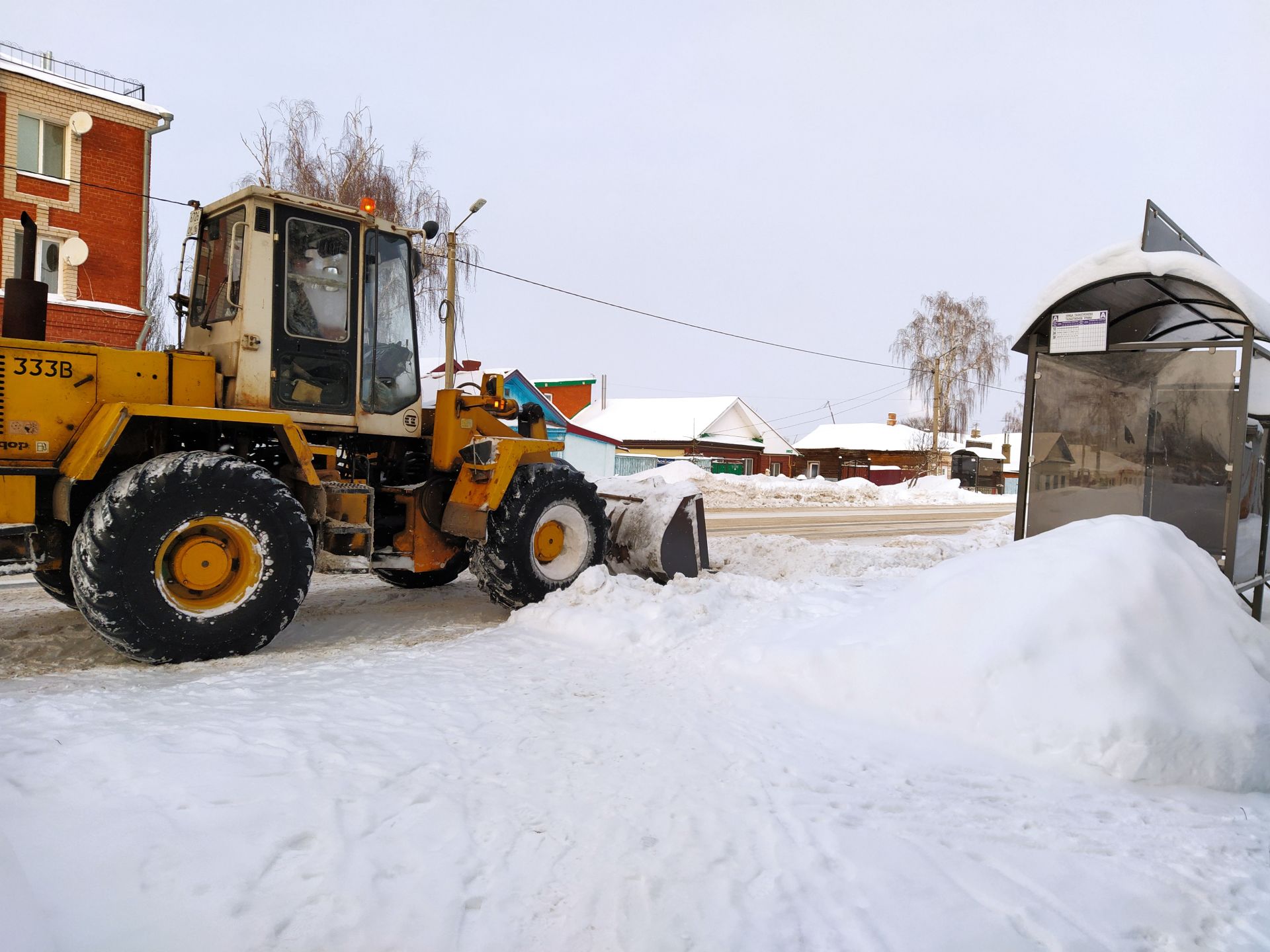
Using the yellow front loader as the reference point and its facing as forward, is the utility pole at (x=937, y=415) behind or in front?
in front

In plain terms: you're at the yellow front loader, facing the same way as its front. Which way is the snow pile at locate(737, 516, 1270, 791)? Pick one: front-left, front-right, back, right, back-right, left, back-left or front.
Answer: right

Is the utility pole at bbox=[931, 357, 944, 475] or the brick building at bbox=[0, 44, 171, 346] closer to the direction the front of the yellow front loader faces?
the utility pole

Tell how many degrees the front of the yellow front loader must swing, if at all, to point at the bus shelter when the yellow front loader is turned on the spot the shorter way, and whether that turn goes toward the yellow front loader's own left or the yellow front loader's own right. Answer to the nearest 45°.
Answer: approximately 45° to the yellow front loader's own right

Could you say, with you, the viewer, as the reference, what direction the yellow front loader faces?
facing away from the viewer and to the right of the viewer

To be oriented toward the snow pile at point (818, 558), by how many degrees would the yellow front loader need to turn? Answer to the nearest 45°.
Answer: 0° — it already faces it

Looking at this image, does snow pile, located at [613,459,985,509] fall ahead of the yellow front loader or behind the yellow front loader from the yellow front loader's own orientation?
ahead
